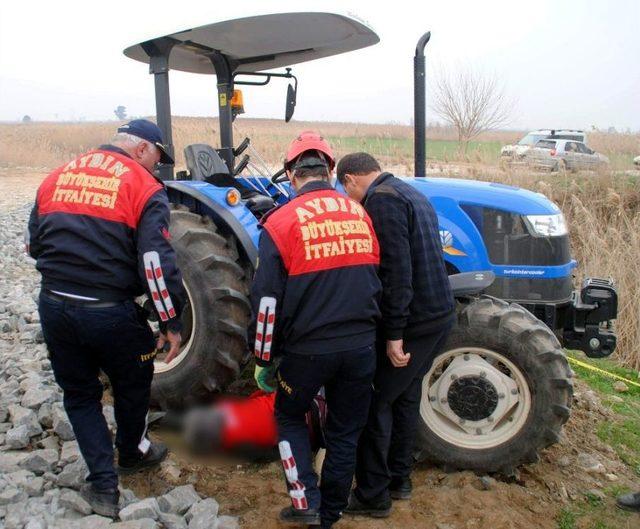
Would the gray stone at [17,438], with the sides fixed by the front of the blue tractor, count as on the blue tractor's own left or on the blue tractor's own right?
on the blue tractor's own right

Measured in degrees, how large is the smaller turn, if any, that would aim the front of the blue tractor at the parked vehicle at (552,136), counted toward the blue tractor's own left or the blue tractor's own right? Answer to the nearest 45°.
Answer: approximately 135° to the blue tractor's own left

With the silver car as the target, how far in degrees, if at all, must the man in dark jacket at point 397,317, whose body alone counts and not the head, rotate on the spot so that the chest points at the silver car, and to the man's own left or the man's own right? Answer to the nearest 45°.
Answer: approximately 45° to the man's own right

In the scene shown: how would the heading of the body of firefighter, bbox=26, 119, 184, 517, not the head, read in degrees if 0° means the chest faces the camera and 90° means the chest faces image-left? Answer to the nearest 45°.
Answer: approximately 225°

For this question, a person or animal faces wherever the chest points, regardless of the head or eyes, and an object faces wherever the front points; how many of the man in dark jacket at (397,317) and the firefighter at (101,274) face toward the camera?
0

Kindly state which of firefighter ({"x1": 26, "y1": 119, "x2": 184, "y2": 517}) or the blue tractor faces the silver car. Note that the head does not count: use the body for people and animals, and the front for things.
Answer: the firefighter

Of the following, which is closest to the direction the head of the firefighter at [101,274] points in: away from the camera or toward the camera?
away from the camera

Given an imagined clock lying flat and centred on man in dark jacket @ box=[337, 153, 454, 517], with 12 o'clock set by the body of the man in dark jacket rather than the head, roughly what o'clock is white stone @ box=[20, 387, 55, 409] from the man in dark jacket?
The white stone is roughly at 11 o'clock from the man in dark jacket.

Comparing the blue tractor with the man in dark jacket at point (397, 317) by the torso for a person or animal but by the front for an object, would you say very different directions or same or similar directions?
very different directions

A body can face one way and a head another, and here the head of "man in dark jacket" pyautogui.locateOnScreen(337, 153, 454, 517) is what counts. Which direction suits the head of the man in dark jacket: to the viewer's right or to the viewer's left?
to the viewer's left

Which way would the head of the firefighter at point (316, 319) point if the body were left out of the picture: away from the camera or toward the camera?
away from the camera

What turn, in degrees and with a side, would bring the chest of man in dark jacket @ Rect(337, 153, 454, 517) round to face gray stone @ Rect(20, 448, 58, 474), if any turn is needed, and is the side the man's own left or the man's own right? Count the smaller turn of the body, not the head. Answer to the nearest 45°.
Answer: approximately 45° to the man's own left

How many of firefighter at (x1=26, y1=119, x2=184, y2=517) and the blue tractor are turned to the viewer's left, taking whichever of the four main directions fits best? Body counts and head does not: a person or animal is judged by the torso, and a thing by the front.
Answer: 0

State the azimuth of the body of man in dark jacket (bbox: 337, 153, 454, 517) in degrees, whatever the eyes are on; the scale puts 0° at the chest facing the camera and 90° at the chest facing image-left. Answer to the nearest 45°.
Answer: approximately 135°
